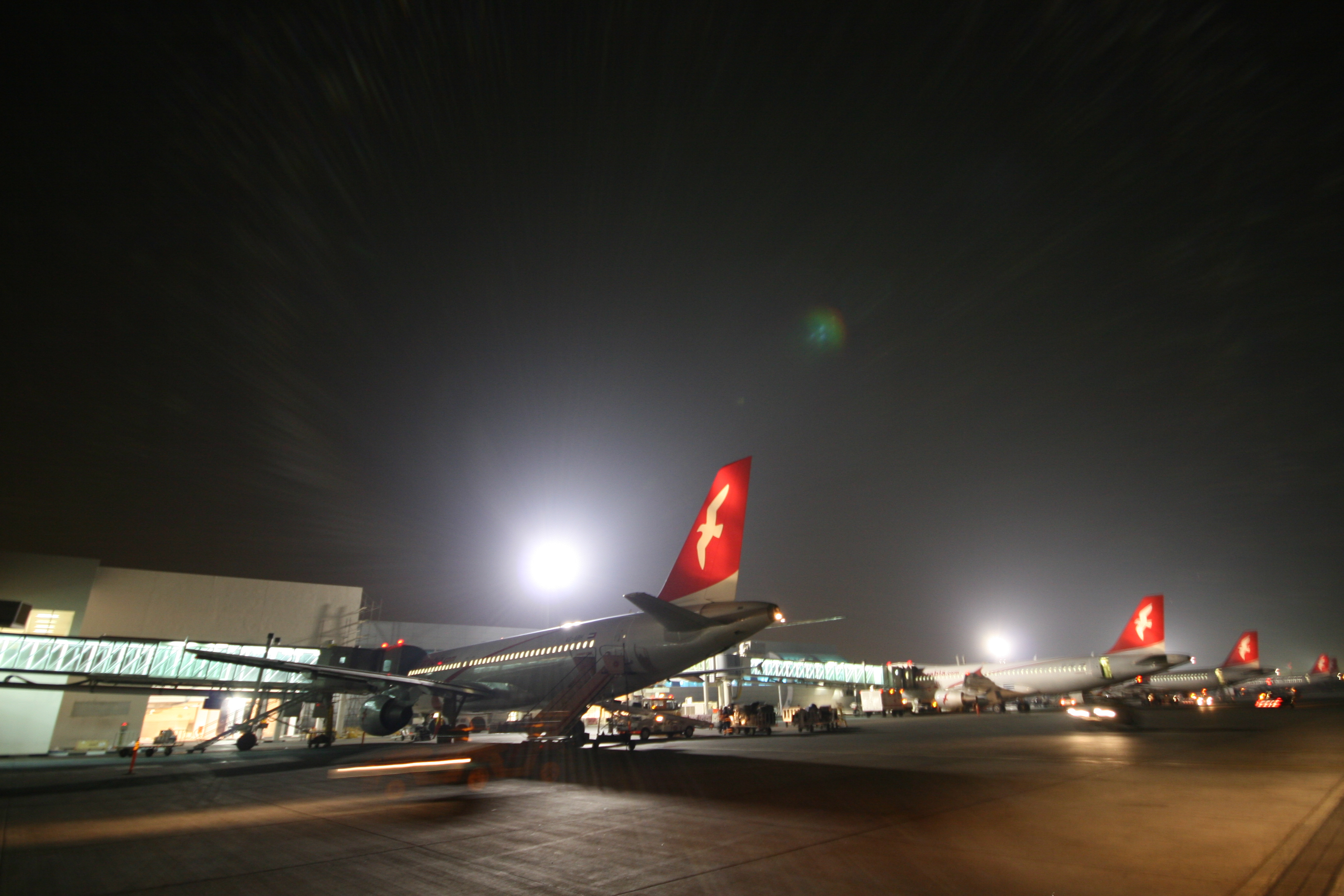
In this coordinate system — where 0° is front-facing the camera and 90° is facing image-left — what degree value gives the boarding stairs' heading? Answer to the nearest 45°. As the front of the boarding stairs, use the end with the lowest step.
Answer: approximately 45°

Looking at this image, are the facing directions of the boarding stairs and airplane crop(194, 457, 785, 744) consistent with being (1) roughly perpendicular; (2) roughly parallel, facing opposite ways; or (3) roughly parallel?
roughly perpendicular

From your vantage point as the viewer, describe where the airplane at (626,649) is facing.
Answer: facing away from the viewer and to the left of the viewer

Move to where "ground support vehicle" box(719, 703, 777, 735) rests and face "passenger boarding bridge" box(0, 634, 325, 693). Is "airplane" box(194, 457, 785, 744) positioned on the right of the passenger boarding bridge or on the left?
left

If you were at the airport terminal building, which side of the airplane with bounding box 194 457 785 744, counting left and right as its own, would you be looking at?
front

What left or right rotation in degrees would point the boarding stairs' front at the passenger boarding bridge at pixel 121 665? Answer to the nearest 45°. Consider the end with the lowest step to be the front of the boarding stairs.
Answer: approximately 90° to its right

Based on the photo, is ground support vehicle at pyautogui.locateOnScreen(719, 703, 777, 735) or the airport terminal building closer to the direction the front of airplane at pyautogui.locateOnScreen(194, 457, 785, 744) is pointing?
the airport terminal building
